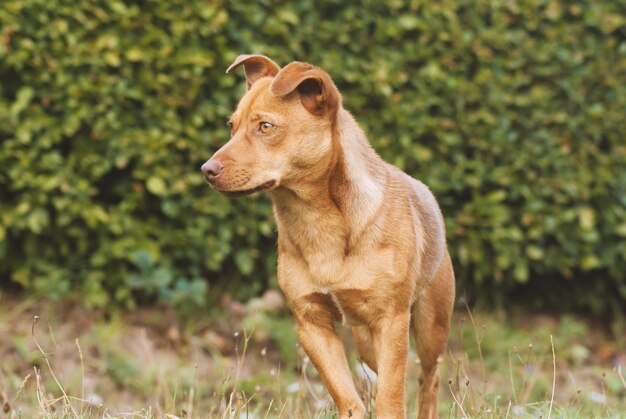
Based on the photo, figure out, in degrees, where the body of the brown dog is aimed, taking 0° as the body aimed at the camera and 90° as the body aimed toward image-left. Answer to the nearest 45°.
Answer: approximately 45°
